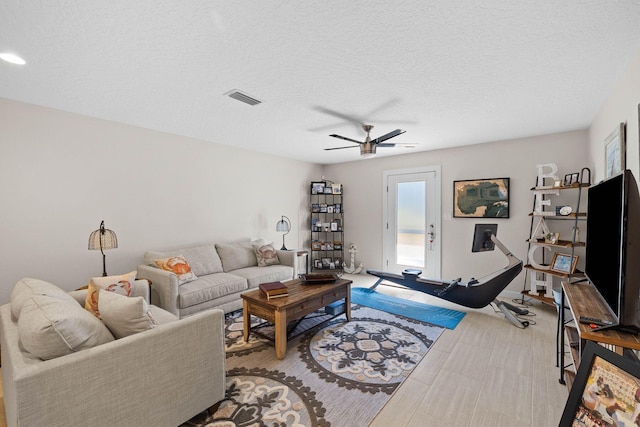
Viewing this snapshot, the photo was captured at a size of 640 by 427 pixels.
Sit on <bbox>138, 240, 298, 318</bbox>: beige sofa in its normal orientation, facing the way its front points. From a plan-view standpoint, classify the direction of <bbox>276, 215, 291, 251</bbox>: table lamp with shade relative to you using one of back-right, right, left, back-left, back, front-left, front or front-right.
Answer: left

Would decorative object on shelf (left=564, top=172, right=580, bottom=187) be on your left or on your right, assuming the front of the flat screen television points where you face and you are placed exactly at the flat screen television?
on your right

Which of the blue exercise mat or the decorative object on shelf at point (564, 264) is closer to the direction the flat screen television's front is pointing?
the blue exercise mat

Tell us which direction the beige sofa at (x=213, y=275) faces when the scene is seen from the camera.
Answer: facing the viewer and to the right of the viewer

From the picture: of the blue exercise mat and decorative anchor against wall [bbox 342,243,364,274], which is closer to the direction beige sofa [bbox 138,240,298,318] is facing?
the blue exercise mat

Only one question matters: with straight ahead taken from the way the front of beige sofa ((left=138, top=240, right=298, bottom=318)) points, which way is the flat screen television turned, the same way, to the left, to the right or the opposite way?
the opposite way

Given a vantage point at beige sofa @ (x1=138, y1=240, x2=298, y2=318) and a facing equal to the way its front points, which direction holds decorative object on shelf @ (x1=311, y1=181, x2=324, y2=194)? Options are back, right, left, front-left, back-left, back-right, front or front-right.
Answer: left

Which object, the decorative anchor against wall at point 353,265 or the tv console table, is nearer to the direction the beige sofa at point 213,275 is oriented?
the tv console table

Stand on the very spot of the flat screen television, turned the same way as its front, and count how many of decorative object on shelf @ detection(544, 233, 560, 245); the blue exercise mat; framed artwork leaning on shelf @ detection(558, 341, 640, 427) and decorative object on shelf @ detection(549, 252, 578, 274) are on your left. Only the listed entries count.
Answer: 1

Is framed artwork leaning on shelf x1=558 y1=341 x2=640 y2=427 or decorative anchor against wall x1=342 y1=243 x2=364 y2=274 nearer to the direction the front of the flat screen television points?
the decorative anchor against wall

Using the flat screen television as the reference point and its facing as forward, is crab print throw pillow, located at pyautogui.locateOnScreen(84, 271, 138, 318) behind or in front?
in front

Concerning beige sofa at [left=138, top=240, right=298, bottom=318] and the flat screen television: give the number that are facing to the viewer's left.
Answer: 1

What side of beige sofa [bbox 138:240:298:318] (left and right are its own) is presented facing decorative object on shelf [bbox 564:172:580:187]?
front

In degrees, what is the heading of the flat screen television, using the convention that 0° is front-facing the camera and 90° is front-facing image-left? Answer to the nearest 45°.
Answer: approximately 90°

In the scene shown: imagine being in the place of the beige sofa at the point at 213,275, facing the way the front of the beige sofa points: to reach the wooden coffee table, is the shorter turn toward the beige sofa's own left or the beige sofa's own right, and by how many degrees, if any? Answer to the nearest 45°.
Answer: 0° — it already faces it

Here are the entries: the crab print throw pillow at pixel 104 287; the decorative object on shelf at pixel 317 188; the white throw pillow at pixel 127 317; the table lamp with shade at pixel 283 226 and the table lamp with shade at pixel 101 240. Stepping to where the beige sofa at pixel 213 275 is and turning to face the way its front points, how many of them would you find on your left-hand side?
2
